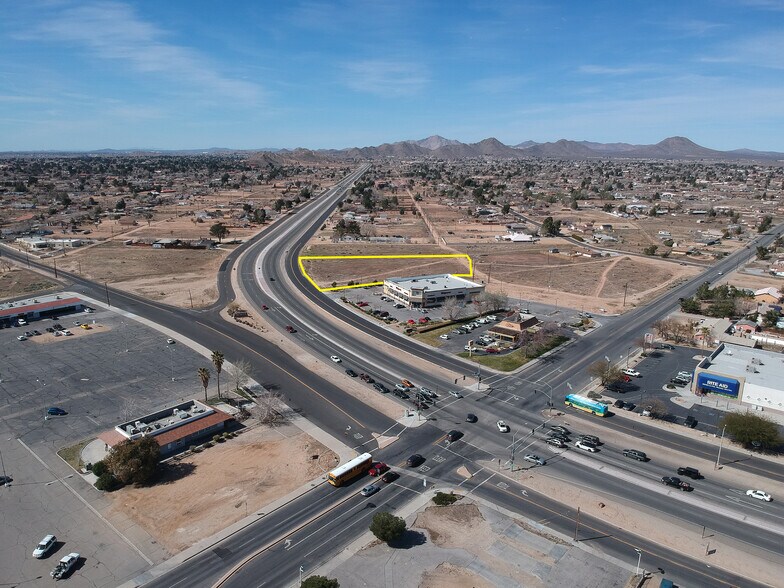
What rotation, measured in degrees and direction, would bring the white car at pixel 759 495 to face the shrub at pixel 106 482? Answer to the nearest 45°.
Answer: approximately 90° to its left

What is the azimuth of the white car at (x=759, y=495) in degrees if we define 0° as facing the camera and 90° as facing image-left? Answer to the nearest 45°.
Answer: approximately 135°

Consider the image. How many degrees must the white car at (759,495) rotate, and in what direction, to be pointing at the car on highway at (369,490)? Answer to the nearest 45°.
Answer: approximately 90° to its left

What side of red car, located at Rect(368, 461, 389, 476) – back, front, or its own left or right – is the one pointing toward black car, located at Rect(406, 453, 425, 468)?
back

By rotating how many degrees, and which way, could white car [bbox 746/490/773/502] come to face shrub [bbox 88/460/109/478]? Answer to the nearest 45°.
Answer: approximately 90° to its left

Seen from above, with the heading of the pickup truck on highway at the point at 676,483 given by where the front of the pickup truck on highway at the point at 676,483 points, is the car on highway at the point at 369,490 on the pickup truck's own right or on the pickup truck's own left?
on the pickup truck's own left

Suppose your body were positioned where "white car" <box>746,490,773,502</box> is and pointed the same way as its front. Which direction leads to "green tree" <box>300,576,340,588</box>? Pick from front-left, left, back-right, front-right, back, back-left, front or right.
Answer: left

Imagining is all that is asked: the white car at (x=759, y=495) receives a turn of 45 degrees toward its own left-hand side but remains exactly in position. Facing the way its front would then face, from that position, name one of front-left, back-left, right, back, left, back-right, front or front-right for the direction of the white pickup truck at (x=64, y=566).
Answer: front-left

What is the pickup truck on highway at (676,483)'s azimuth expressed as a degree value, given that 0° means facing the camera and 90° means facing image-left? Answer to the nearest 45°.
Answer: approximately 135°
